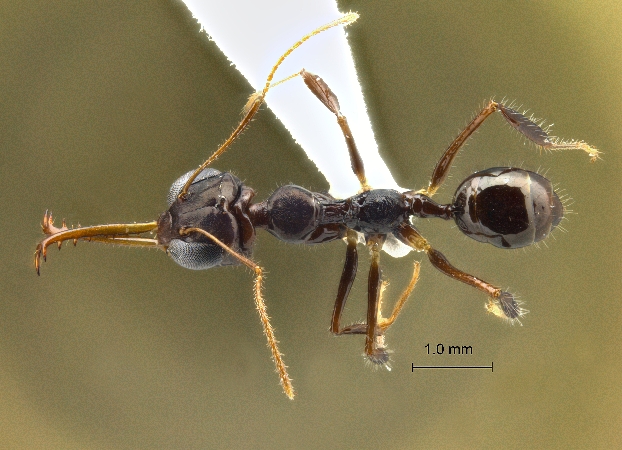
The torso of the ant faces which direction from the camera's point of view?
to the viewer's left
